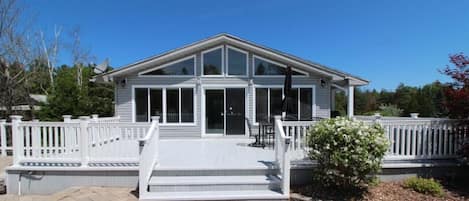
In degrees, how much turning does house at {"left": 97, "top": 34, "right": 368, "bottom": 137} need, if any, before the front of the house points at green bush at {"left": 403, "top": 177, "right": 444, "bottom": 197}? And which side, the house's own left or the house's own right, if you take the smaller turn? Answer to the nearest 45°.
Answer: approximately 45° to the house's own left

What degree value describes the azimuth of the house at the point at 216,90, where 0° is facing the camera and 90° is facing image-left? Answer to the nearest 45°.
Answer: approximately 0°

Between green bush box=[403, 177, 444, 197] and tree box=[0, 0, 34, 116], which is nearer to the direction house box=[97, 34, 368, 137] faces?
the green bush

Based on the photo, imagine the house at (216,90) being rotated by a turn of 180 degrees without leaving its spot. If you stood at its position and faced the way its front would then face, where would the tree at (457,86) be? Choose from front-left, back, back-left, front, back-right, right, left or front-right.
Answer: back-right

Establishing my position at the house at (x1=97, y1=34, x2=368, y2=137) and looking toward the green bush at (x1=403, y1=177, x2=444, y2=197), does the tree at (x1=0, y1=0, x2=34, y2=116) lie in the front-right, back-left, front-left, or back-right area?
back-right

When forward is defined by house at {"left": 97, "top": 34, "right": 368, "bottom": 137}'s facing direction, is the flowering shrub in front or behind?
in front
